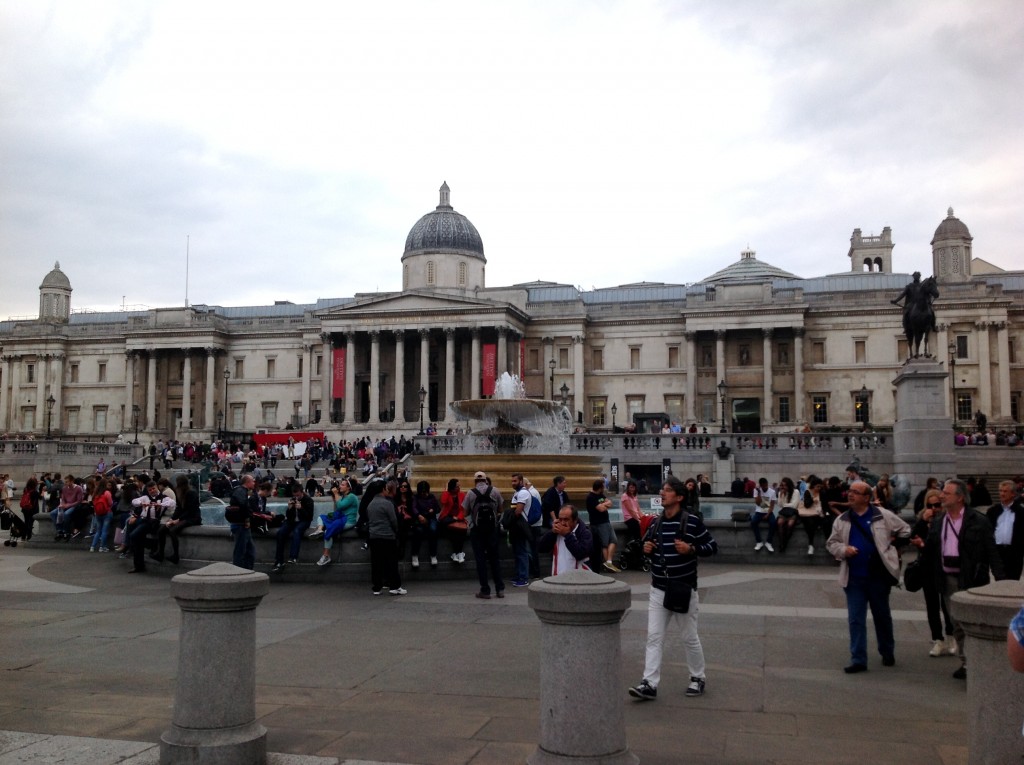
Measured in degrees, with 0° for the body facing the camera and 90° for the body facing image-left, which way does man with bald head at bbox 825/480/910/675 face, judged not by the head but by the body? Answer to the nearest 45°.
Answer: approximately 45°

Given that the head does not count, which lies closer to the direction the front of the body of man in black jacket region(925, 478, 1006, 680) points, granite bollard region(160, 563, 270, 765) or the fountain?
the granite bollard

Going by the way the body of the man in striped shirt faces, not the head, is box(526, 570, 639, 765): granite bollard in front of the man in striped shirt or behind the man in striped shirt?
in front

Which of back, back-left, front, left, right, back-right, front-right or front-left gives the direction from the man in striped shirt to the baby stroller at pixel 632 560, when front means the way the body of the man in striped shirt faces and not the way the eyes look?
back-right

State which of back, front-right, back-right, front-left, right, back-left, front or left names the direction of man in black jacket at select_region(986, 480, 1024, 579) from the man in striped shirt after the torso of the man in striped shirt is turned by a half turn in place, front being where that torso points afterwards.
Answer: front

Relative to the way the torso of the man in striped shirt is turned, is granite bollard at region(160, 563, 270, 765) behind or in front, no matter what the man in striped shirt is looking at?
in front

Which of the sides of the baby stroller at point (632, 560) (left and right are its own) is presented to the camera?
left

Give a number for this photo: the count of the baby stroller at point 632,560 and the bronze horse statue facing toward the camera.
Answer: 1

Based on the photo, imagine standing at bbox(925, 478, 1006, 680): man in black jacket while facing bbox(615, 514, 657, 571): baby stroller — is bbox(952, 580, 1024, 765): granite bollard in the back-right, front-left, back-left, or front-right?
back-left
